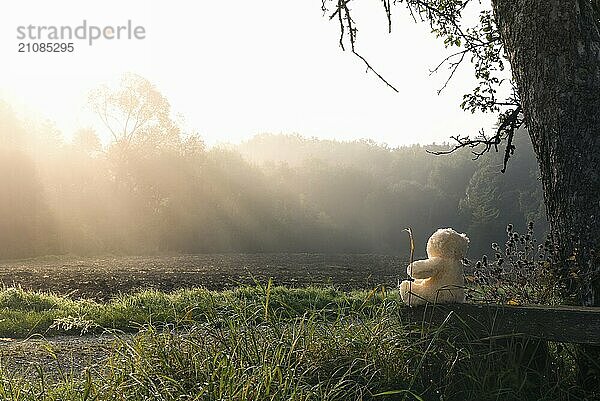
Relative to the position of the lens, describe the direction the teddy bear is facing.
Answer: facing away from the viewer and to the left of the viewer

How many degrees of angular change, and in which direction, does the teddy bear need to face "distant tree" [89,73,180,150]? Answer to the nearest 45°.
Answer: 0° — it already faces it
